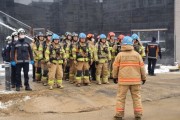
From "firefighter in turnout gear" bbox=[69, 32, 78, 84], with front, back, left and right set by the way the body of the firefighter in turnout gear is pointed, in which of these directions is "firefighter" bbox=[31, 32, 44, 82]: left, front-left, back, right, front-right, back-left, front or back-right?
right

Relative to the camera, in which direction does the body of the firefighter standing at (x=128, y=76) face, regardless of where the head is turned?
away from the camera

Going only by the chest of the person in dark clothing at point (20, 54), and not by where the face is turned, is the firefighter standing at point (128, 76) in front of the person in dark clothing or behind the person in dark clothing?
in front

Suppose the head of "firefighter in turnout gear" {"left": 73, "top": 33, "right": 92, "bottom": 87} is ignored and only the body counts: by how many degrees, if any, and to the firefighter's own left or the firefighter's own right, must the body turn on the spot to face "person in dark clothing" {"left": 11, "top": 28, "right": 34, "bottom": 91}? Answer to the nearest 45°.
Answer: approximately 45° to the firefighter's own right

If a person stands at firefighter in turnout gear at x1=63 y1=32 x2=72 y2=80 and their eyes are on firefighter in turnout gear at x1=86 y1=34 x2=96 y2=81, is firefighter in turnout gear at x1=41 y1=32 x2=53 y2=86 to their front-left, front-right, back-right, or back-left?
back-right

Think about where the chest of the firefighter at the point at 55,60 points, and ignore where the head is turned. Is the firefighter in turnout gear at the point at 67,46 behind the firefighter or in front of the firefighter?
behind

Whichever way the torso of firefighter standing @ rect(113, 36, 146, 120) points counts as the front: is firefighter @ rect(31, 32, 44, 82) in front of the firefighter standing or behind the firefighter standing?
in front

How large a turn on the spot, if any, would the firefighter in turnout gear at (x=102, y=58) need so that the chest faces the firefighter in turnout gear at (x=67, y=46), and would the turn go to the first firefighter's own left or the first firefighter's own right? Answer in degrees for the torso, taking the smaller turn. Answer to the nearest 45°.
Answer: approximately 90° to the first firefighter's own right

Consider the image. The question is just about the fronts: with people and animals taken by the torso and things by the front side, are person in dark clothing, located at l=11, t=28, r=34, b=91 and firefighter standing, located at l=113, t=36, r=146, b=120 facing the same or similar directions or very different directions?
very different directions

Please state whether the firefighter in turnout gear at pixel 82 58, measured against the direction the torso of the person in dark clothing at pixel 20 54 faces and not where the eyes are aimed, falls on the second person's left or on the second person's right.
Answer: on the second person's left
